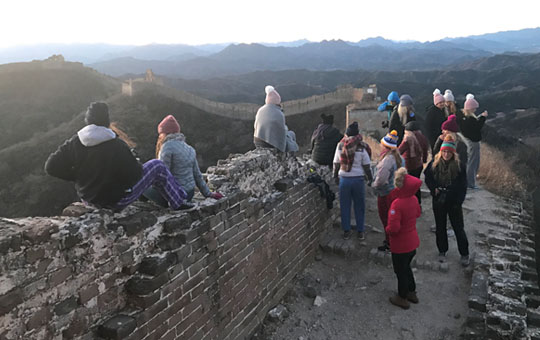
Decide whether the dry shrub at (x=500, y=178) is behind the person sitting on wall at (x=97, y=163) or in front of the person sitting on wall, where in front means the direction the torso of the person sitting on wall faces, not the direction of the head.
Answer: in front

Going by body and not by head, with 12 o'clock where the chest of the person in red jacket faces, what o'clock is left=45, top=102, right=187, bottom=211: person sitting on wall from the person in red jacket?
The person sitting on wall is roughly at 9 o'clock from the person in red jacket.

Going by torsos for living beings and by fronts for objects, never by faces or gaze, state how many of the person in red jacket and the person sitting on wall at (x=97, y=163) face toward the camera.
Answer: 0

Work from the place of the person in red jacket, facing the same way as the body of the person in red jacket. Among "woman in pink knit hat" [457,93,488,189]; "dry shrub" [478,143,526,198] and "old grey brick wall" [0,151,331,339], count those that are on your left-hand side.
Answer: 1

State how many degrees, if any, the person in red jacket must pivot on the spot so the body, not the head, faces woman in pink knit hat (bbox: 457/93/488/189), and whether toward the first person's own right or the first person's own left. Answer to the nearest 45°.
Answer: approximately 45° to the first person's own right

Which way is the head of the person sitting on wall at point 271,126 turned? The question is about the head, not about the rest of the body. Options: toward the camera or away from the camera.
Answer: away from the camera

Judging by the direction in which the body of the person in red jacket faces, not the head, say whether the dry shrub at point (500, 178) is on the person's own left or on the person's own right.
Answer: on the person's own right

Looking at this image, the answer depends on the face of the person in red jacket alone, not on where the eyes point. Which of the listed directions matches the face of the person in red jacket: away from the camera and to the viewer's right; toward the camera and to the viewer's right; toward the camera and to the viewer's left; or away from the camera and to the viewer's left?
away from the camera and to the viewer's left

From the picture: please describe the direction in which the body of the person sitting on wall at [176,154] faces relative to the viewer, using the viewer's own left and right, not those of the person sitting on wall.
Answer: facing away from the viewer and to the left of the viewer

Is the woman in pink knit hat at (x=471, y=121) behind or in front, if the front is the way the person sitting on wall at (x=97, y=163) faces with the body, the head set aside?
in front

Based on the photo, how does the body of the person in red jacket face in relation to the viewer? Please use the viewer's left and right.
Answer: facing away from the viewer and to the left of the viewer

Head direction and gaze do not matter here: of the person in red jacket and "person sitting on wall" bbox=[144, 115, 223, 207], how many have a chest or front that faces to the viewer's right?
0

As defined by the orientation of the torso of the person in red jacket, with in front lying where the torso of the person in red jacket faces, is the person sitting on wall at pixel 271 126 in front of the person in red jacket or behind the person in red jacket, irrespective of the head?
in front
